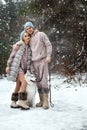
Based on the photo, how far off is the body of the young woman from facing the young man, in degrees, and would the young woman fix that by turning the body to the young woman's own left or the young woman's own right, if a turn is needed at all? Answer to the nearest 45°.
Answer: approximately 45° to the young woman's own left

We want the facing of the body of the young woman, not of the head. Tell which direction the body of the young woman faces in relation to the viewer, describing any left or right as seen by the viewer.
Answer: facing the viewer and to the right of the viewer
